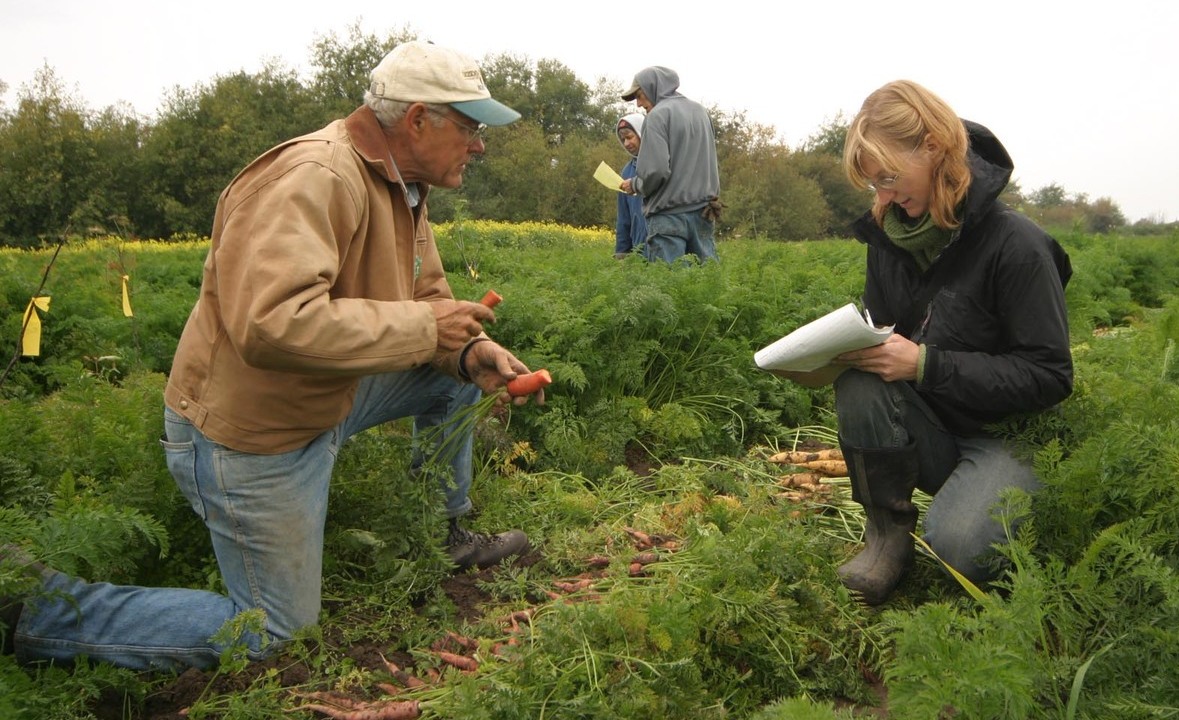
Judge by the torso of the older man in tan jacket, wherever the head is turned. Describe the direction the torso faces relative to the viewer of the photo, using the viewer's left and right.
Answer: facing to the right of the viewer

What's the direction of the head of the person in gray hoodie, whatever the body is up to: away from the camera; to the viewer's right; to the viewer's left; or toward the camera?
to the viewer's left

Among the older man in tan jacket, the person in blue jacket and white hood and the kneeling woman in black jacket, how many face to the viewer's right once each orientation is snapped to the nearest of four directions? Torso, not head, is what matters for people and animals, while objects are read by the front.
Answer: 1

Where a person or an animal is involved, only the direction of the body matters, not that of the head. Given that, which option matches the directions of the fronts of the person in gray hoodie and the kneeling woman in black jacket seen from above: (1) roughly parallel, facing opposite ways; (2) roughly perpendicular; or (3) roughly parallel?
roughly perpendicular

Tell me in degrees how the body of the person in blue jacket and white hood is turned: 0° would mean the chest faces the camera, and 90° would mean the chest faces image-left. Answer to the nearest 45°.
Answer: approximately 45°

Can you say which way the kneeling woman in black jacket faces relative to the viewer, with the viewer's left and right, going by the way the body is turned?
facing the viewer and to the left of the viewer

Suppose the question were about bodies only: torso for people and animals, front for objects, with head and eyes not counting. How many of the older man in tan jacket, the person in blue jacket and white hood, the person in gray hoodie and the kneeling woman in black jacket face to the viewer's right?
1

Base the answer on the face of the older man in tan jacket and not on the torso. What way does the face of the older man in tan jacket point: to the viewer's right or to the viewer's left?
to the viewer's right

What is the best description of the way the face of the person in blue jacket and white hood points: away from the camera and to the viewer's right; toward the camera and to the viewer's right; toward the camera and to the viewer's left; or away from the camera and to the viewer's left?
toward the camera and to the viewer's left

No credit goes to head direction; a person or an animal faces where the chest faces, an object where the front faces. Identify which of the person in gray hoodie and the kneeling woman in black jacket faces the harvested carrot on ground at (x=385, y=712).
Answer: the kneeling woman in black jacket

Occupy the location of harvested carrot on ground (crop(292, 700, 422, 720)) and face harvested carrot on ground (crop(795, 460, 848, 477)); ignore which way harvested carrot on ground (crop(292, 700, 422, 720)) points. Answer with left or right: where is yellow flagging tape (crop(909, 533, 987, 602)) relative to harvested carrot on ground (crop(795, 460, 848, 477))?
right

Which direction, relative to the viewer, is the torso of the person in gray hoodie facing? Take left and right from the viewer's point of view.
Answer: facing away from the viewer and to the left of the viewer

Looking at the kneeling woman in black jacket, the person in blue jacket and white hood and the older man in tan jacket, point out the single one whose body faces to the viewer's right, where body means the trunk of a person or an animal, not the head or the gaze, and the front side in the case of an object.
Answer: the older man in tan jacket

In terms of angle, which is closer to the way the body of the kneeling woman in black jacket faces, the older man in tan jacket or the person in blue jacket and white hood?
the older man in tan jacket

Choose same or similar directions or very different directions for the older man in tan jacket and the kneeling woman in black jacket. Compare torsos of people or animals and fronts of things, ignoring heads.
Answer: very different directions
